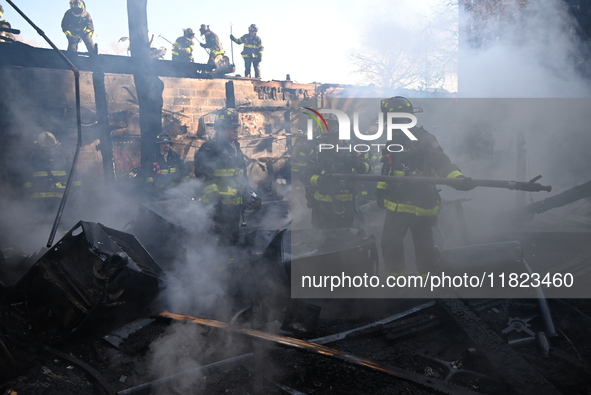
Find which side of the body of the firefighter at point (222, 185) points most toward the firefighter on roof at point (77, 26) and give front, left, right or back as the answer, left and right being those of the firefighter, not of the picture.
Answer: back

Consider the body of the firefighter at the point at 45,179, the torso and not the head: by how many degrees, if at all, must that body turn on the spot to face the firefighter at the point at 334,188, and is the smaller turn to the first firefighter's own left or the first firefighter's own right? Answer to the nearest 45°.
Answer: approximately 45° to the first firefighter's own left

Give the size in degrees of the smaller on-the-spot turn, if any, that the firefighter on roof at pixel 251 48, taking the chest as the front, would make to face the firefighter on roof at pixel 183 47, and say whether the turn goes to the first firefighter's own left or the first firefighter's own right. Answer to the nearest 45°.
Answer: approximately 90° to the first firefighter's own right

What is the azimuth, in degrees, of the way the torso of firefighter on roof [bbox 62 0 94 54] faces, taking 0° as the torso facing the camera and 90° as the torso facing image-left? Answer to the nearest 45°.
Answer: approximately 0°

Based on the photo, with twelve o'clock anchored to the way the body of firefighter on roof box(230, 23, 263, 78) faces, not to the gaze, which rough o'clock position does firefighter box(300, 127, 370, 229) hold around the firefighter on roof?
The firefighter is roughly at 12 o'clock from the firefighter on roof.

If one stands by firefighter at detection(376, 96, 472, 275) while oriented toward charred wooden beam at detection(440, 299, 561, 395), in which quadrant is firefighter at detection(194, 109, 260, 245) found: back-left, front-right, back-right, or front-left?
back-right

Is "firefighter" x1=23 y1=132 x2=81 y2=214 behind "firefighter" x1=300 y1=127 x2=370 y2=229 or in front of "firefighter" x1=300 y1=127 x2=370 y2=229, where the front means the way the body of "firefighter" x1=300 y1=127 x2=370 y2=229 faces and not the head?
behind

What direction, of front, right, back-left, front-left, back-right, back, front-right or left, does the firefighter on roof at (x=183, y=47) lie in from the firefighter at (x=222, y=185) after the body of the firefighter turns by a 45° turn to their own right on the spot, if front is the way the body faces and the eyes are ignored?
back

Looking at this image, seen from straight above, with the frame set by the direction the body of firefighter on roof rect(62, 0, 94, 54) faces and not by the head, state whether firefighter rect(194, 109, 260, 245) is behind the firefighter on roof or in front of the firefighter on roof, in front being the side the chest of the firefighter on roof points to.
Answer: in front
